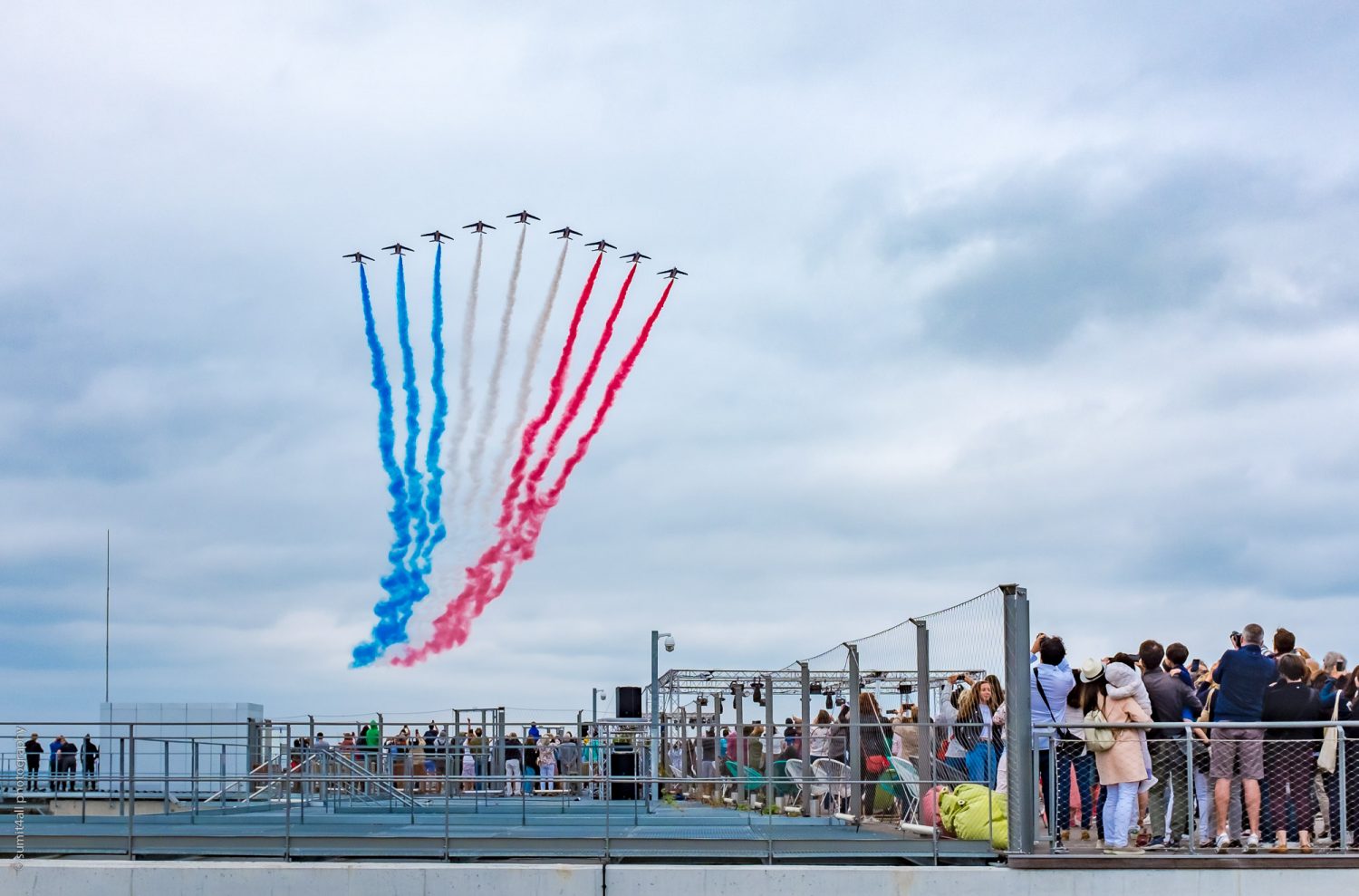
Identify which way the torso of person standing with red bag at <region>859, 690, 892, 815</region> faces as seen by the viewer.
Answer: away from the camera

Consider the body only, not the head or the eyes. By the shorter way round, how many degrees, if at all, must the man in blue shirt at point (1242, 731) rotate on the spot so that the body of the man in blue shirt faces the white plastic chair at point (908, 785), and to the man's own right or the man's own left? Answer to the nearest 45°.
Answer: approximately 45° to the man's own left

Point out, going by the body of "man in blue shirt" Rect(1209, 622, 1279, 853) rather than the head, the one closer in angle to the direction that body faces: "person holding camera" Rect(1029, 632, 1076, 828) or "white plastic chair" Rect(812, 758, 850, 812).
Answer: the white plastic chair

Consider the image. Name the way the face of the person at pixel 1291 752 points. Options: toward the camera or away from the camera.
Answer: away from the camera

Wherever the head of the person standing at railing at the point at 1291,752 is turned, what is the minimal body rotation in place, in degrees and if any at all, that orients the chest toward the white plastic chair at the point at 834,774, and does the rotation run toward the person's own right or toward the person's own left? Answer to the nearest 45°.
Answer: approximately 45° to the person's own left

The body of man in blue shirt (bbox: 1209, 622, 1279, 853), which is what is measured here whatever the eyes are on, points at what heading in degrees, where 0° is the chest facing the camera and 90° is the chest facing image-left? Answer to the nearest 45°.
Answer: approximately 180°

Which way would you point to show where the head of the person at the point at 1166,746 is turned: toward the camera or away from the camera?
away from the camera

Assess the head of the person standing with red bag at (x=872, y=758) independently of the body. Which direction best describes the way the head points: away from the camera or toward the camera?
away from the camera

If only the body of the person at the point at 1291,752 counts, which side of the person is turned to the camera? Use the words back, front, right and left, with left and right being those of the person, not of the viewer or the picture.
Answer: back

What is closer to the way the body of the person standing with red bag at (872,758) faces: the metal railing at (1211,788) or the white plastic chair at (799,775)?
the white plastic chair
